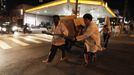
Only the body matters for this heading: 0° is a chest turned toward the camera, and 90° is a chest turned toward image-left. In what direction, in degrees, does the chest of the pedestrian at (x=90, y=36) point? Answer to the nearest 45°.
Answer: approximately 90°
